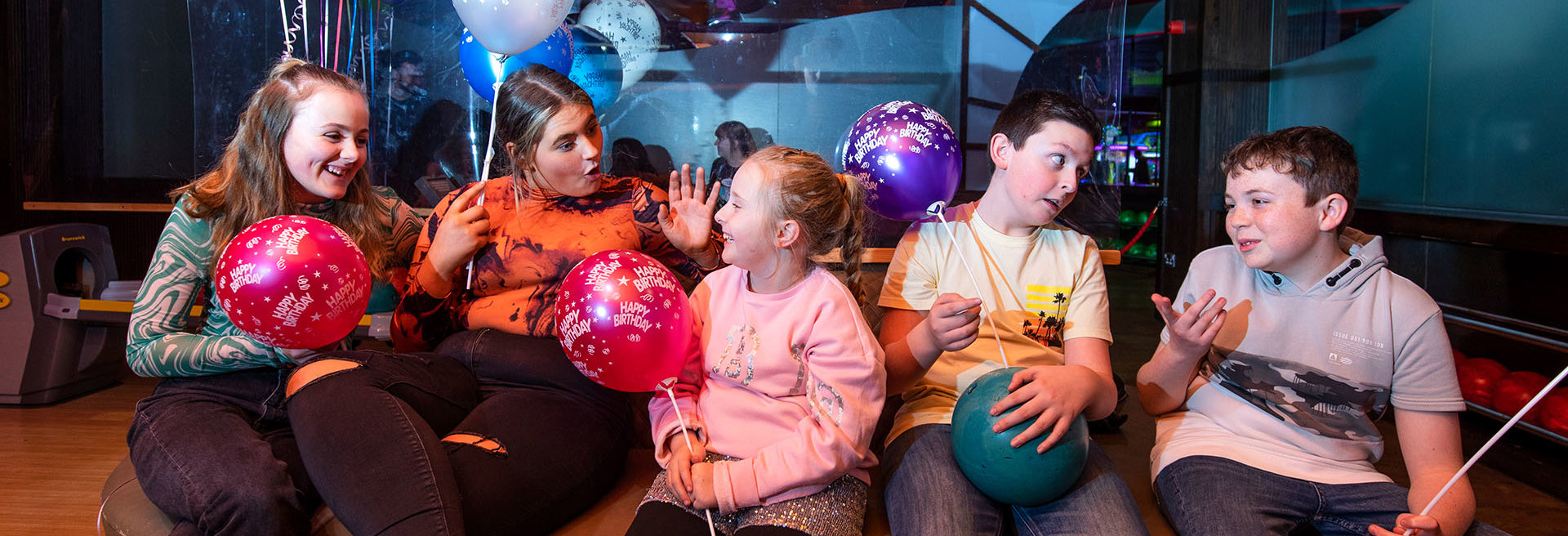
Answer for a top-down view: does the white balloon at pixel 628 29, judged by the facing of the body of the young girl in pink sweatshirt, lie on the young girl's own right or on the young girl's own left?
on the young girl's own right

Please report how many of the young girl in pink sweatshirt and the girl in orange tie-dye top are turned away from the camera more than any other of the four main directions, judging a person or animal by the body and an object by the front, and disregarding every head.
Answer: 0

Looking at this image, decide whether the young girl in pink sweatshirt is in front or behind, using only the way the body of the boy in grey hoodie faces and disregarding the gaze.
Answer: in front

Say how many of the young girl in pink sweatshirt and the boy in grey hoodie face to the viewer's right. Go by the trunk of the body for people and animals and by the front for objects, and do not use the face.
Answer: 0

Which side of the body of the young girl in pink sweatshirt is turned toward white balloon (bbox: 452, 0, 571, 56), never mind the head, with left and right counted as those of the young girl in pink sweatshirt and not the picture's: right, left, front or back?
right

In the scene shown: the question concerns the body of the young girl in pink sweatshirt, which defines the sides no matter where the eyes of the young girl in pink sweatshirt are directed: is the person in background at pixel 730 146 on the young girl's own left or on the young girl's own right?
on the young girl's own right

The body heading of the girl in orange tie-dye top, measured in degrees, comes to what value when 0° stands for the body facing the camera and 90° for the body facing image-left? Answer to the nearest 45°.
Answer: approximately 0°

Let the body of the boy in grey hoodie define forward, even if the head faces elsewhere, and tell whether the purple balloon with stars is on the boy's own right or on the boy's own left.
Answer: on the boy's own right

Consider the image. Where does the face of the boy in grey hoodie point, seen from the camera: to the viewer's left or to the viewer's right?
to the viewer's left

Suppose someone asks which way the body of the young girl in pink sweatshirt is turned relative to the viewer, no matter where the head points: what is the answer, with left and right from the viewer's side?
facing the viewer and to the left of the viewer
